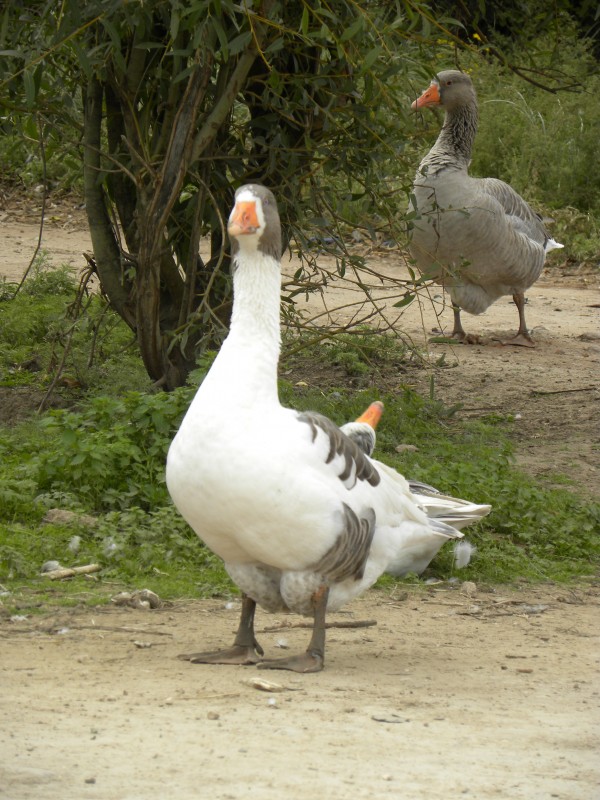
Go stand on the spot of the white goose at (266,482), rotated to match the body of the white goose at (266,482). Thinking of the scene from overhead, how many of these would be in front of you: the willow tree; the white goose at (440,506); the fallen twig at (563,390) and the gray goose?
0

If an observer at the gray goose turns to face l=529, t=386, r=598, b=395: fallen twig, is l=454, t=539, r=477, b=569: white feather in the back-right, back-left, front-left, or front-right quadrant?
front-right

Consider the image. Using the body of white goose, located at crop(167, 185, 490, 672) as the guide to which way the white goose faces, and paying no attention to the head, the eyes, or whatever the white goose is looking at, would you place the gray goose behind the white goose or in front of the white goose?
behind

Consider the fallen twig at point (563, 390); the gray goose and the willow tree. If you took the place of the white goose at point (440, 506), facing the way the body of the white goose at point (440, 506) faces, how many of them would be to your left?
0

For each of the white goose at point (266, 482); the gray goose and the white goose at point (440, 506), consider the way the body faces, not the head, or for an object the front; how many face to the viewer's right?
0

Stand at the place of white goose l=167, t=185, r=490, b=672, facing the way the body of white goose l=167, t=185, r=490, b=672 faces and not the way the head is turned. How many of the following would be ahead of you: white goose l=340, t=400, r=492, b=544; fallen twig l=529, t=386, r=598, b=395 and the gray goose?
0

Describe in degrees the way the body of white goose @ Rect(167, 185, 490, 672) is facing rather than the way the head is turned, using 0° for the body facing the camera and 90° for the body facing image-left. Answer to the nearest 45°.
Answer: approximately 45°

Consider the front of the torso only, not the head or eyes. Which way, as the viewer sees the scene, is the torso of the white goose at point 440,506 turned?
to the viewer's left

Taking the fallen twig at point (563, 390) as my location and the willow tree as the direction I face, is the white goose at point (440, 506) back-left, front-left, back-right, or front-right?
front-left

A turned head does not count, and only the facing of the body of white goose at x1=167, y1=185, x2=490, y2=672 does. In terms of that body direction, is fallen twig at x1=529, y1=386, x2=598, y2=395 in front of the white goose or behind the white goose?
behind

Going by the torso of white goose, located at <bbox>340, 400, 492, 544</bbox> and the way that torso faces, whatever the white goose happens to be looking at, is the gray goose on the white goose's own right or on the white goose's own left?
on the white goose's own right

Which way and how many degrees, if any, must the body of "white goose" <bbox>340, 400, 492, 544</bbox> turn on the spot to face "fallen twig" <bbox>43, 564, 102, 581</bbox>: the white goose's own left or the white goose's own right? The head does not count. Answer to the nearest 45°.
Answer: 0° — it already faces it

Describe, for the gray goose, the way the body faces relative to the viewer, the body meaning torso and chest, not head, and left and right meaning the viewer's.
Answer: facing the viewer and to the left of the viewer

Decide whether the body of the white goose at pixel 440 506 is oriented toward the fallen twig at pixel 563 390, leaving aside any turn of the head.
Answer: no
